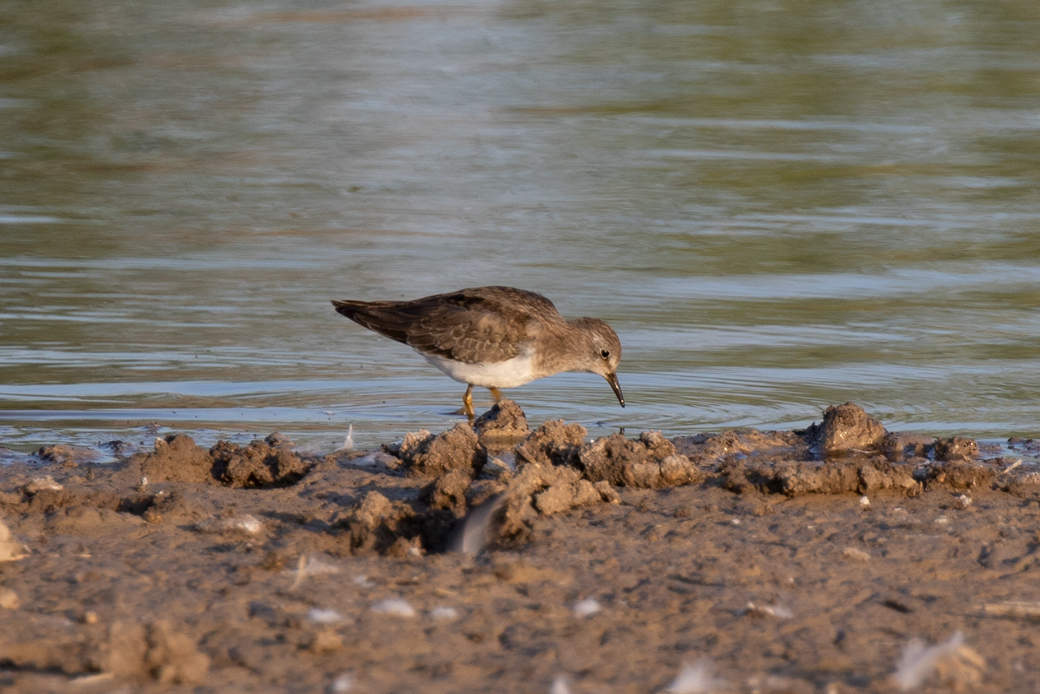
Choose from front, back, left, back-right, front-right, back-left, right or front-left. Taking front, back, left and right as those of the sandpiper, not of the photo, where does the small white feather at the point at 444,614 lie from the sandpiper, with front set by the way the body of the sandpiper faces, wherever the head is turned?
right

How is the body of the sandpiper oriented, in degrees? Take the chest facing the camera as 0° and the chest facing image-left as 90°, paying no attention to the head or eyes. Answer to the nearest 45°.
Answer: approximately 270°

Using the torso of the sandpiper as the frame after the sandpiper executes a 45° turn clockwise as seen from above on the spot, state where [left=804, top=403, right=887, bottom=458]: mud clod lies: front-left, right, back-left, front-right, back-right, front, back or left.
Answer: front

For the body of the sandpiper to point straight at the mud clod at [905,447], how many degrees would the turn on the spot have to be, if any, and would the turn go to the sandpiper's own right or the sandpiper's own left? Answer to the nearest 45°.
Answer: approximately 45° to the sandpiper's own right

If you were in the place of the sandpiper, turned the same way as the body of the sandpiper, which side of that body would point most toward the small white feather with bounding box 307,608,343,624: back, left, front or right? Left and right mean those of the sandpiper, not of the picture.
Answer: right

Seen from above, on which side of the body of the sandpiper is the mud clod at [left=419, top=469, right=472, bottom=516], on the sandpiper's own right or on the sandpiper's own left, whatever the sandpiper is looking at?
on the sandpiper's own right

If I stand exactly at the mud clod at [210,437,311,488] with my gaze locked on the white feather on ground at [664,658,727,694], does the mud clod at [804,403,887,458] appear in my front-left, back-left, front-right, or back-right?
front-left

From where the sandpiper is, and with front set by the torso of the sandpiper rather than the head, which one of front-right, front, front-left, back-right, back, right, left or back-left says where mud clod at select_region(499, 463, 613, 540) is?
right

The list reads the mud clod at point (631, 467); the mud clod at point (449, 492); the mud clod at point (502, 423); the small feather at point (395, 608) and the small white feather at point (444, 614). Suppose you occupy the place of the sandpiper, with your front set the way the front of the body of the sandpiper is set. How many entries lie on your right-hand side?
5

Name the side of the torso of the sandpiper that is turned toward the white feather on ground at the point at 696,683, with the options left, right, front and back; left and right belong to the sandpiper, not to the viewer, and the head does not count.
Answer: right

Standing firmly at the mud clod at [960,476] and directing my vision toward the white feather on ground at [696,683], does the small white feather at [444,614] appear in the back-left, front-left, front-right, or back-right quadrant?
front-right

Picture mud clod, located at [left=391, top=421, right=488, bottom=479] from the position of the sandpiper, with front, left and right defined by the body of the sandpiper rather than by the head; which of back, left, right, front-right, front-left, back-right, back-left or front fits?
right

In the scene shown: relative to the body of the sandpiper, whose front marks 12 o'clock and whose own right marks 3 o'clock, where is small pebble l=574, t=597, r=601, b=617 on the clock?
The small pebble is roughly at 3 o'clock from the sandpiper.

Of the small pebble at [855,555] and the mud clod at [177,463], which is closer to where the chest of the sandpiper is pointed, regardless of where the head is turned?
the small pebble

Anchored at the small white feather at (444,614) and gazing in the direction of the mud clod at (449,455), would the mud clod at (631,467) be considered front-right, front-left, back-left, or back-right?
front-right

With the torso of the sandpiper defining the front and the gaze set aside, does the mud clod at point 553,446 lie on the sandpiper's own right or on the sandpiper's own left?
on the sandpiper's own right

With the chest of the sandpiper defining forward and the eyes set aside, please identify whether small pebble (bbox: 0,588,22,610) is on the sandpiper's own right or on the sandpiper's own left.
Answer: on the sandpiper's own right
